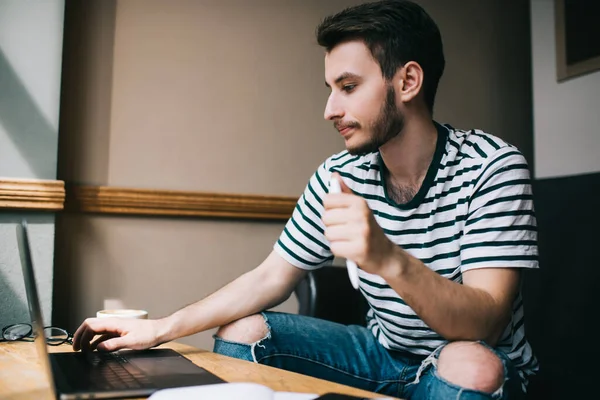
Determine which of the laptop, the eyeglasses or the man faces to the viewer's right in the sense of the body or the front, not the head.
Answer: the laptop

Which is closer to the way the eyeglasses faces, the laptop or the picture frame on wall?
the laptop

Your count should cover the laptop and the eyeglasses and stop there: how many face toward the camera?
1

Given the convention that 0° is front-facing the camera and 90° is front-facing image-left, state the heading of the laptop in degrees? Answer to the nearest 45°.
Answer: approximately 270°

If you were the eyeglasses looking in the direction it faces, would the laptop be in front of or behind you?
in front

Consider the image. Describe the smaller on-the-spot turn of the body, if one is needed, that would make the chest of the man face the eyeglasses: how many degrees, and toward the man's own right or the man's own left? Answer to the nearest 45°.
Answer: approximately 45° to the man's own right

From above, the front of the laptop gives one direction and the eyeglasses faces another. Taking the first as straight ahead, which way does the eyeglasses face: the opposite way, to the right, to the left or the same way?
to the right

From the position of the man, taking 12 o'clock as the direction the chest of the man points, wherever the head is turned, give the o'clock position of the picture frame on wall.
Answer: The picture frame on wall is roughly at 6 o'clock from the man.

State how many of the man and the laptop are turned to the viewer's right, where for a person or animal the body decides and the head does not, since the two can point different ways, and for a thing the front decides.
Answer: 1

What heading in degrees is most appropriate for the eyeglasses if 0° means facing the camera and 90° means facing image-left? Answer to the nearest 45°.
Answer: approximately 0°

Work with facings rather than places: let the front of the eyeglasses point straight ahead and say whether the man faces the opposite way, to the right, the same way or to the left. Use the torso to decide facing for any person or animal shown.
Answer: to the right

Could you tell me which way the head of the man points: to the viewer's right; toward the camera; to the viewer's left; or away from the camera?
to the viewer's left

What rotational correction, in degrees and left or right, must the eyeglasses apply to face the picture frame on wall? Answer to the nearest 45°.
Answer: approximately 90° to its left
